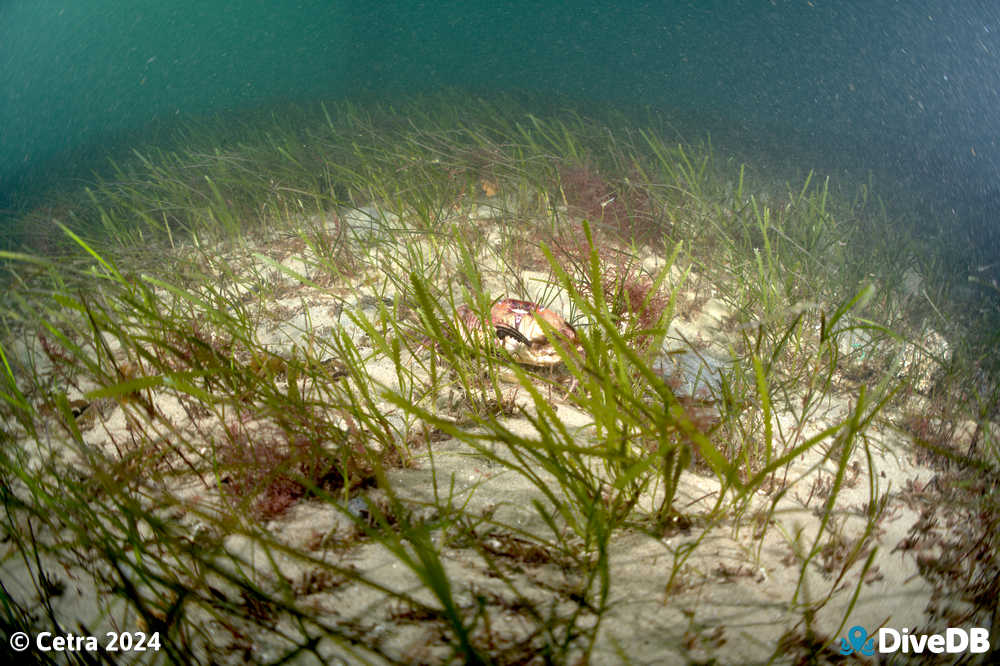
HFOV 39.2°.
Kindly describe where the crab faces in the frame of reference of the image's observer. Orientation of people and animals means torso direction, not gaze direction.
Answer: facing the viewer
